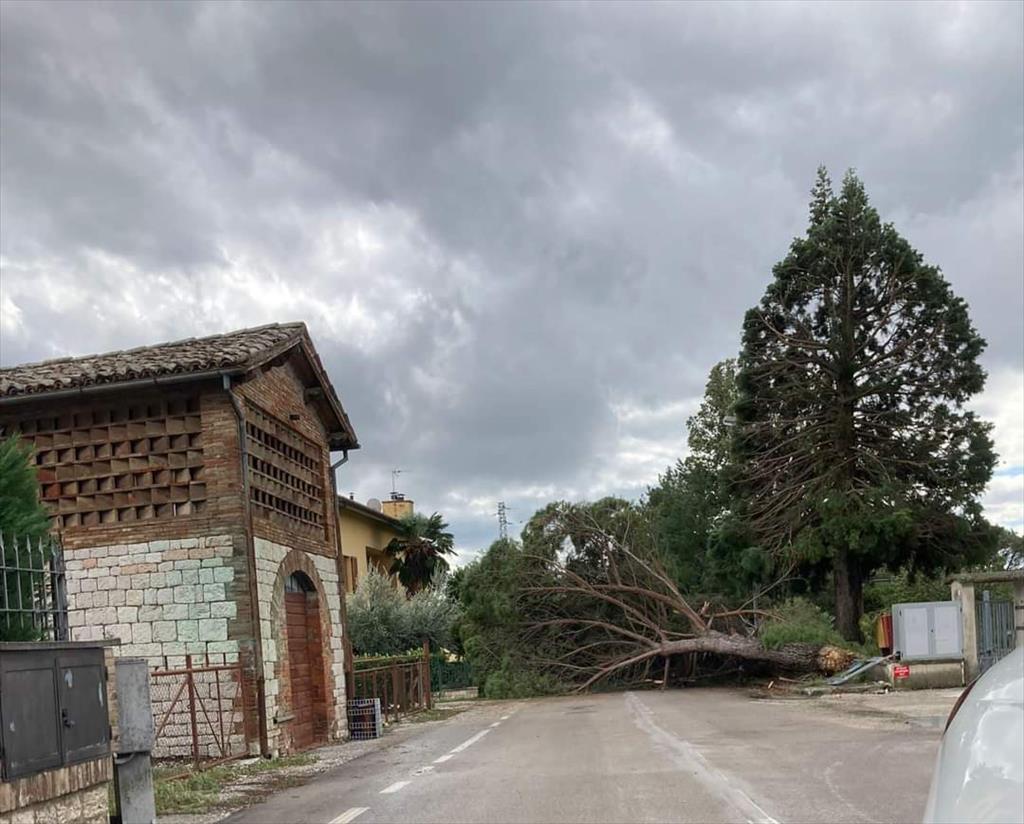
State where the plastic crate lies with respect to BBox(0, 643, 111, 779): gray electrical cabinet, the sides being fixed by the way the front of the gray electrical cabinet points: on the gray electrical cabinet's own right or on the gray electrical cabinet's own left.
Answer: on the gray electrical cabinet's own left

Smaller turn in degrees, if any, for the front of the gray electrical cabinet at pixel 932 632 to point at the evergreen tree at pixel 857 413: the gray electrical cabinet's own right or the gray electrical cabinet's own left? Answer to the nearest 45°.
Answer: approximately 180°

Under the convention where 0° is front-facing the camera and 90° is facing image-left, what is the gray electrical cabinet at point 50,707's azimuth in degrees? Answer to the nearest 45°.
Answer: approximately 315°

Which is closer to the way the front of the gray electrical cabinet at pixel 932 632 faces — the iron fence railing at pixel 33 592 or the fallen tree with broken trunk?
the iron fence railing

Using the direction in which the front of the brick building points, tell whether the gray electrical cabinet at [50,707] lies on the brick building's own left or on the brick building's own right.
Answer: on the brick building's own right
